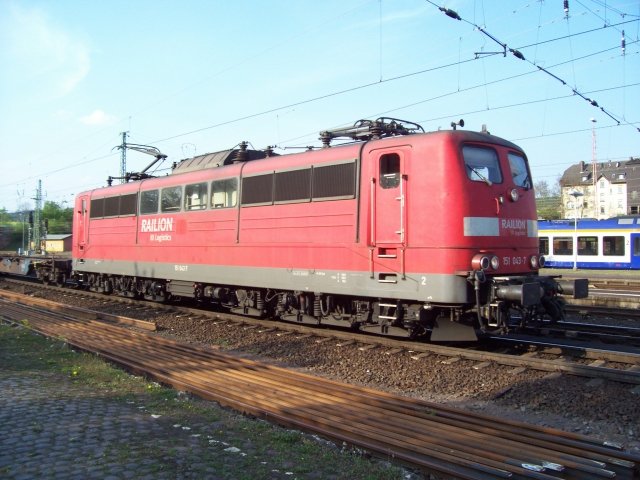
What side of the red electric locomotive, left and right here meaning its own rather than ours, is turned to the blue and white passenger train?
left

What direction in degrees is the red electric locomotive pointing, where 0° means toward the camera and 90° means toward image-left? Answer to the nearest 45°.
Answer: approximately 315°
